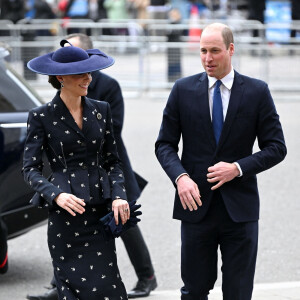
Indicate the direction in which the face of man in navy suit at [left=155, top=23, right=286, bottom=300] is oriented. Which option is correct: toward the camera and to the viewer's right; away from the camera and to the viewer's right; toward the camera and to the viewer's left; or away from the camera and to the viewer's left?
toward the camera and to the viewer's left

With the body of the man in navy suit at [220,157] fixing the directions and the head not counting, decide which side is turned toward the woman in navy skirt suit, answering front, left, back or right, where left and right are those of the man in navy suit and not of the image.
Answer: right

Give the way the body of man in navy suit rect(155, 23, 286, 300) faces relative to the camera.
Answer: toward the camera

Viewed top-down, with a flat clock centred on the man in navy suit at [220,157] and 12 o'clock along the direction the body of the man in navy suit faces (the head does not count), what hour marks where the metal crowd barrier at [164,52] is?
The metal crowd barrier is roughly at 6 o'clock from the man in navy suit.

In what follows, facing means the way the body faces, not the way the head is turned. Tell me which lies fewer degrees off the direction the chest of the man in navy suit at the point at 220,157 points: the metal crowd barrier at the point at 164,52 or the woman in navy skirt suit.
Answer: the woman in navy skirt suit

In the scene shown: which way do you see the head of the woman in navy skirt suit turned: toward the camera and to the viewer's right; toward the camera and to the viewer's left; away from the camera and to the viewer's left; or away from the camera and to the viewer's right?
toward the camera and to the viewer's right
